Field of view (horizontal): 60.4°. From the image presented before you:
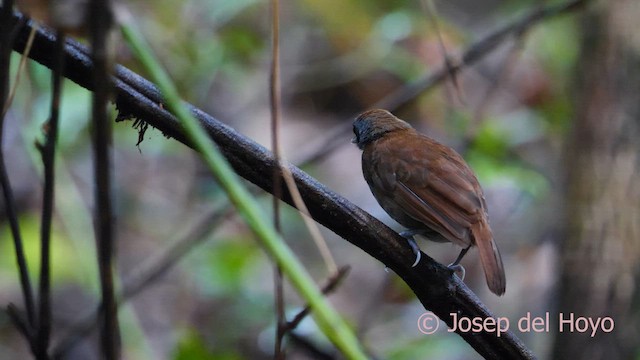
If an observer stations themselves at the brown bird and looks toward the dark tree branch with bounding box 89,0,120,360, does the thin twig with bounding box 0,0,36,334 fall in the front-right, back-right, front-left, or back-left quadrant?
front-right

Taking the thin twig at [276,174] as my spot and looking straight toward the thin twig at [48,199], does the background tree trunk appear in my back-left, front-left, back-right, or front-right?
back-right

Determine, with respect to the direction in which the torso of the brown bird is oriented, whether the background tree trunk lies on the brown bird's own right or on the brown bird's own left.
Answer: on the brown bird's own right

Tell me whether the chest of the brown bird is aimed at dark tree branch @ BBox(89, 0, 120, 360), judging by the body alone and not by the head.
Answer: no

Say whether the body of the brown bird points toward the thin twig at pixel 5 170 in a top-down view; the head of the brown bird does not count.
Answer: no

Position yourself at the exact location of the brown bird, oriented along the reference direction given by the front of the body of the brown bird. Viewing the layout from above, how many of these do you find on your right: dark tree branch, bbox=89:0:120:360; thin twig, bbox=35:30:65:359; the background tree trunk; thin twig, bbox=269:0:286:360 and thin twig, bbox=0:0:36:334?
1

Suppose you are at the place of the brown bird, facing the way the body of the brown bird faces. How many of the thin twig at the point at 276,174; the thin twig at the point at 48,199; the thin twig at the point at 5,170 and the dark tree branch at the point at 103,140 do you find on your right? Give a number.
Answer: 0

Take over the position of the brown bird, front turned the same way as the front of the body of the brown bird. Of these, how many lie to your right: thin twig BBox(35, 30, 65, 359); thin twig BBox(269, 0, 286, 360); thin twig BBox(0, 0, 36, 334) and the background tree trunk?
1

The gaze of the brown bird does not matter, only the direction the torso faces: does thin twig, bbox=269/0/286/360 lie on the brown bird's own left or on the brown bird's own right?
on the brown bird's own left

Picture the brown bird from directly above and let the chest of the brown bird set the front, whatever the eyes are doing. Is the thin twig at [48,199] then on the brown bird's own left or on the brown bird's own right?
on the brown bird's own left

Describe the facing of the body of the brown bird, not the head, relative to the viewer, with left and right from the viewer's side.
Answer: facing away from the viewer and to the left of the viewer
